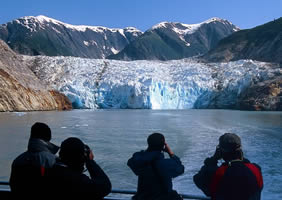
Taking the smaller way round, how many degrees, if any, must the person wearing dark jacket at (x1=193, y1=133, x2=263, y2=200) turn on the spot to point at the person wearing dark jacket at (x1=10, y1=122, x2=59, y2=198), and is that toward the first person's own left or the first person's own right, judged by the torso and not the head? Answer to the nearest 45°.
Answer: approximately 90° to the first person's own left

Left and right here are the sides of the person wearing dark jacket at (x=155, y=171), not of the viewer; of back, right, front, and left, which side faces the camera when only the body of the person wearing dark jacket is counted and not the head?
back

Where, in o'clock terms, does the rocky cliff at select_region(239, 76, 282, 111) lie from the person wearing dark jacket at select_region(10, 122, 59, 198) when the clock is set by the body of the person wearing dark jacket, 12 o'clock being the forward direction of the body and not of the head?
The rocky cliff is roughly at 12 o'clock from the person wearing dark jacket.

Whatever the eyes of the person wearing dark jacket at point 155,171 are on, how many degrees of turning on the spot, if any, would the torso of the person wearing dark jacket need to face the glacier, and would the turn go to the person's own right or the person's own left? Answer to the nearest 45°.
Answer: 0° — they already face it

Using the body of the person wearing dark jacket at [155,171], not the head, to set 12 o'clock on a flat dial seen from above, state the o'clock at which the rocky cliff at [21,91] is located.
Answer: The rocky cliff is roughly at 11 o'clock from the person wearing dark jacket.

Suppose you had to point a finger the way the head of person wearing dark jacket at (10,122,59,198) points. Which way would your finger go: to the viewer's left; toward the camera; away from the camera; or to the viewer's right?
away from the camera

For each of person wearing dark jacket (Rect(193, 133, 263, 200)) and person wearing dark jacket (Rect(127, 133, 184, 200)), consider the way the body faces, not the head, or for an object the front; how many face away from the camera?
2

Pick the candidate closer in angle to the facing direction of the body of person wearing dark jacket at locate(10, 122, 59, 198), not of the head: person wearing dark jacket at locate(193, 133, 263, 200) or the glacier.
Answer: the glacier

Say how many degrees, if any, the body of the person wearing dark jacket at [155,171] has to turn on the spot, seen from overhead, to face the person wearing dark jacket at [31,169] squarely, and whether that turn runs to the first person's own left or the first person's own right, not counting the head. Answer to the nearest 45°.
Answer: approximately 135° to the first person's own left

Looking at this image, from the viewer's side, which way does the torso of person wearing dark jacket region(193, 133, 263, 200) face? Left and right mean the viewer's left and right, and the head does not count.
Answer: facing away from the viewer

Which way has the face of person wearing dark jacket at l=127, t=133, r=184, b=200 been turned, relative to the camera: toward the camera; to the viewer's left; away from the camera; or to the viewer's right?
away from the camera
